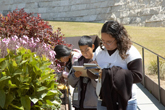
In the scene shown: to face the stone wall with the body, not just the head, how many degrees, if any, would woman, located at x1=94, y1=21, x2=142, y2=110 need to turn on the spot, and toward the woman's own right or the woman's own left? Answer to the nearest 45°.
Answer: approximately 135° to the woman's own right

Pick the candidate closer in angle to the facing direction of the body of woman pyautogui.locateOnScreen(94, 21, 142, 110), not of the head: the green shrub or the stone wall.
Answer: the green shrub

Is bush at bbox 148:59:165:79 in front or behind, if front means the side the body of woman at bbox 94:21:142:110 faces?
behind

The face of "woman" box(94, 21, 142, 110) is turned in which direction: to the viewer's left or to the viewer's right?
to the viewer's left

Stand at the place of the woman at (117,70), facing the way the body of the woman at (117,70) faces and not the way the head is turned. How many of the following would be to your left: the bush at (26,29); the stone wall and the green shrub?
0

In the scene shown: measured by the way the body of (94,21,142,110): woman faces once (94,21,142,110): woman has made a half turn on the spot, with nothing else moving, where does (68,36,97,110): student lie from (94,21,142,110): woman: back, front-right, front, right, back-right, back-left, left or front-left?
left

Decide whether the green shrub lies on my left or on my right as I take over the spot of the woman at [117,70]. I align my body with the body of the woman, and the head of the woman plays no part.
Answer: on my right

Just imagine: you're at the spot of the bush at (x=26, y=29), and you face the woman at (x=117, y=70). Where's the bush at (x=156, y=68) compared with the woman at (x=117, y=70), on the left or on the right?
left

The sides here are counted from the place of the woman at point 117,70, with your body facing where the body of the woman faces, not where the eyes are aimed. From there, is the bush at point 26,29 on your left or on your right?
on your right

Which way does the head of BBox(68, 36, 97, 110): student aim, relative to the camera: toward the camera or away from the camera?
toward the camera

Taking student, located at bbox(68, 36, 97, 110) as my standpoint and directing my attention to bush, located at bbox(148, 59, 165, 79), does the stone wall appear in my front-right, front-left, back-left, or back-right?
front-left

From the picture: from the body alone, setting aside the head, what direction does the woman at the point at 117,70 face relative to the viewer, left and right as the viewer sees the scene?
facing the viewer and to the left of the viewer
